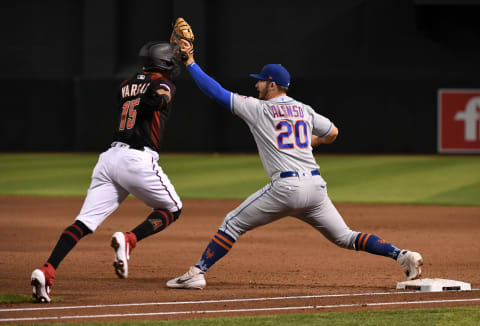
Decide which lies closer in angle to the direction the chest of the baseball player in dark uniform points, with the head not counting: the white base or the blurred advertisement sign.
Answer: the blurred advertisement sign

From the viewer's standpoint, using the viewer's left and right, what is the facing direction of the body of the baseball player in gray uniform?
facing away from the viewer and to the left of the viewer

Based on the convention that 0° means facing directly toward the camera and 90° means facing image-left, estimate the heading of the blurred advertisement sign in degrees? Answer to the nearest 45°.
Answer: approximately 0°

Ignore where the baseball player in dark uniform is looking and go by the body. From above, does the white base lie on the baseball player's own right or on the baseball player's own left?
on the baseball player's own right

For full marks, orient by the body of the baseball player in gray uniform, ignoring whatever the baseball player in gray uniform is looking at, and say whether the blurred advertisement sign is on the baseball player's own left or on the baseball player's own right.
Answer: on the baseball player's own right

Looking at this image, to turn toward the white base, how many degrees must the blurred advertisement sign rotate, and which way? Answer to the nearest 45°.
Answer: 0° — it already faces it

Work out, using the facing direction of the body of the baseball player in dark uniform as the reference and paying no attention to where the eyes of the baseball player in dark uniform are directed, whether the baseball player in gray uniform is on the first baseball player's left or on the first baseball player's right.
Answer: on the first baseball player's right
